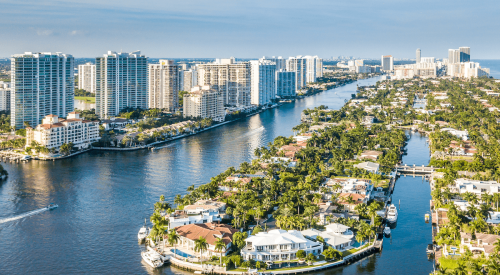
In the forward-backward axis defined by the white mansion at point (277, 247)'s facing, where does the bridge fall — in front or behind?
behind

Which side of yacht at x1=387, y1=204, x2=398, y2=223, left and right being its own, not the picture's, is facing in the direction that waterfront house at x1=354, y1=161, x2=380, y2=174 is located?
front

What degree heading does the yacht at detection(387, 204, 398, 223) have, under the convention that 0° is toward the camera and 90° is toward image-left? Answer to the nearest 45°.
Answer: approximately 180°

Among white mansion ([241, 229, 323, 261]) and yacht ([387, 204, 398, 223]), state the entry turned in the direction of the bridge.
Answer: the yacht

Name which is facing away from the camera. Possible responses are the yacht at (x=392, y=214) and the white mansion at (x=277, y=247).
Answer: the yacht

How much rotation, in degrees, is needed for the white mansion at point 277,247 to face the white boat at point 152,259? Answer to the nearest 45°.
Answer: approximately 90° to its right

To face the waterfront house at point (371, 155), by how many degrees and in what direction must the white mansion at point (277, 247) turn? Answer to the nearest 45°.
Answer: approximately 180°

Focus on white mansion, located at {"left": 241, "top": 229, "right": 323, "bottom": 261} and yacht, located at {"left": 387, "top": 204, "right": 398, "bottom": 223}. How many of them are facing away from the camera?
1

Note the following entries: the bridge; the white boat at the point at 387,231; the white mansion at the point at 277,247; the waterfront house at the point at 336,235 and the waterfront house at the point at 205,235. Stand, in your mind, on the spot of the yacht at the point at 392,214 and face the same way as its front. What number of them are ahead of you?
1

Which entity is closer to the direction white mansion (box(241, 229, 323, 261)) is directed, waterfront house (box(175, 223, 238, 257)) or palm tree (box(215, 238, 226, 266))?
the palm tree

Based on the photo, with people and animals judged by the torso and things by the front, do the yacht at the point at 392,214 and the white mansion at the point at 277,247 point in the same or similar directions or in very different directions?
very different directions

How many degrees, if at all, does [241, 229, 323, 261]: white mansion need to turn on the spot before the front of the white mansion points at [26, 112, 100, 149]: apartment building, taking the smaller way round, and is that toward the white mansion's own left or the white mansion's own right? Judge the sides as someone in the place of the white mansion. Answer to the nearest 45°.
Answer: approximately 135° to the white mansion's own right

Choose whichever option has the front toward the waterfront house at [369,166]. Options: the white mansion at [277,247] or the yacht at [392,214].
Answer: the yacht

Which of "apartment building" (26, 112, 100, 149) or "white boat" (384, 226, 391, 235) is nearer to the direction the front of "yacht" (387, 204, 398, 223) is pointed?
the apartment building

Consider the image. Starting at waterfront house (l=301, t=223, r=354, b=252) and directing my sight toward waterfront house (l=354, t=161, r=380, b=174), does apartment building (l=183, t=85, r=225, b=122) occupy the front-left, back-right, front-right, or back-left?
front-left

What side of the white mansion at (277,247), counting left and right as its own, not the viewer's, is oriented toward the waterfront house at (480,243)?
left

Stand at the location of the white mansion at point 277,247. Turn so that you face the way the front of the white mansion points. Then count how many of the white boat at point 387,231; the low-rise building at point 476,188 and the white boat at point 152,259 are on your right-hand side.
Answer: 1

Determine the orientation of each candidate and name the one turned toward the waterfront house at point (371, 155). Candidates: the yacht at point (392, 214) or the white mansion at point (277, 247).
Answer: the yacht

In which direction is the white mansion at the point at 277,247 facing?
toward the camera
